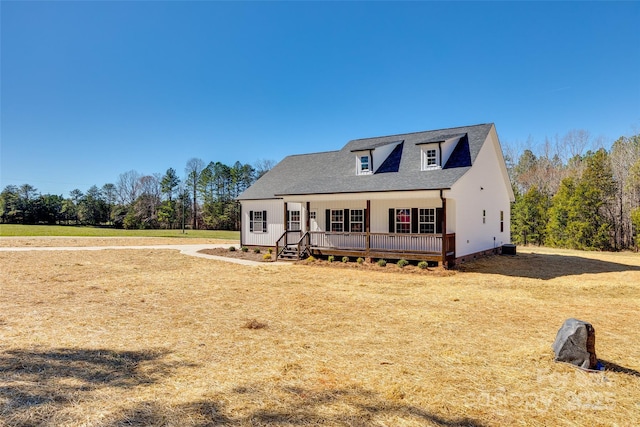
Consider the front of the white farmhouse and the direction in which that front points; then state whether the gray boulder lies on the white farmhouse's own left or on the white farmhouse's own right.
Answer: on the white farmhouse's own left

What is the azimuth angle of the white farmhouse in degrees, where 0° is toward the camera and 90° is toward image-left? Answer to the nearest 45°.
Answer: approximately 45°

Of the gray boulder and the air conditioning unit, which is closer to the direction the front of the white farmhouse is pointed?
the gray boulder
